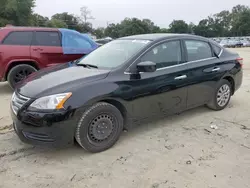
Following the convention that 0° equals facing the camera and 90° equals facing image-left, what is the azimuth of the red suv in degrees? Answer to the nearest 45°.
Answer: approximately 270°

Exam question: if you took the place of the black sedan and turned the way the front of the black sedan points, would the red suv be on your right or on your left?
on your right

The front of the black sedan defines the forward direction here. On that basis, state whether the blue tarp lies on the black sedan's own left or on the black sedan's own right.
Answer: on the black sedan's own right

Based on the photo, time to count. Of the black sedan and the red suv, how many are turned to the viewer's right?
1

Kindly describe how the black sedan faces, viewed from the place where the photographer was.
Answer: facing the viewer and to the left of the viewer

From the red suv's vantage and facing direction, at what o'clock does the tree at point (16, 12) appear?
The tree is roughly at 9 o'clock from the red suv.

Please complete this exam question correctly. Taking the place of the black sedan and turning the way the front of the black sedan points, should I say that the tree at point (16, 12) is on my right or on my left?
on my right
